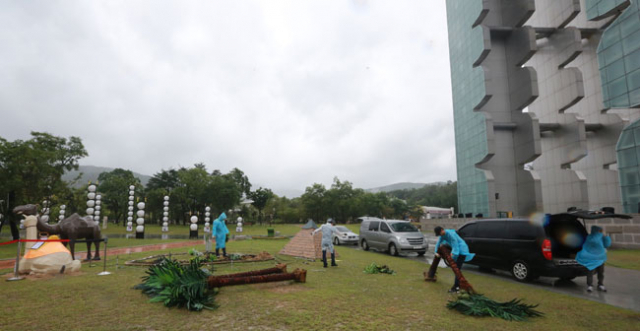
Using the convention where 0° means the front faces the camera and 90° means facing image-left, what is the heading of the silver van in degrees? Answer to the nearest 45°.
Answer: approximately 315°

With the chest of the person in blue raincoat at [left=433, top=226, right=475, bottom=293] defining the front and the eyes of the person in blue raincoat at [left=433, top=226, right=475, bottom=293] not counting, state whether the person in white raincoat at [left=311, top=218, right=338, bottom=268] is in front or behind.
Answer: in front

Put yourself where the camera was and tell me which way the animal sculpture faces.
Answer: facing to the left of the viewer

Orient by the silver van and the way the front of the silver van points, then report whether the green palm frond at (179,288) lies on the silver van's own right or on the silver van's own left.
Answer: on the silver van's own right

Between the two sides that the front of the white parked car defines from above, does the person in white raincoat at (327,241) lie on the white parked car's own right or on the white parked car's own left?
on the white parked car's own right

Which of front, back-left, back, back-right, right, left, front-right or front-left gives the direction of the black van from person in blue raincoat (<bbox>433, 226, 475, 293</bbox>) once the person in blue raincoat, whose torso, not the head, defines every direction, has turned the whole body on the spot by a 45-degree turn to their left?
back

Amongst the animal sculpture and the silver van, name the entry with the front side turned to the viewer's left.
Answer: the animal sculpture

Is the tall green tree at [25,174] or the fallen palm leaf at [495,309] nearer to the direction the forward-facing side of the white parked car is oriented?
the fallen palm leaf

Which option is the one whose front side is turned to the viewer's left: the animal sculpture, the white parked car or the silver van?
the animal sculpture

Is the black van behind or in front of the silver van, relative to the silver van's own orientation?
in front

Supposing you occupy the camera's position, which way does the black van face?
facing away from the viewer and to the left of the viewer
